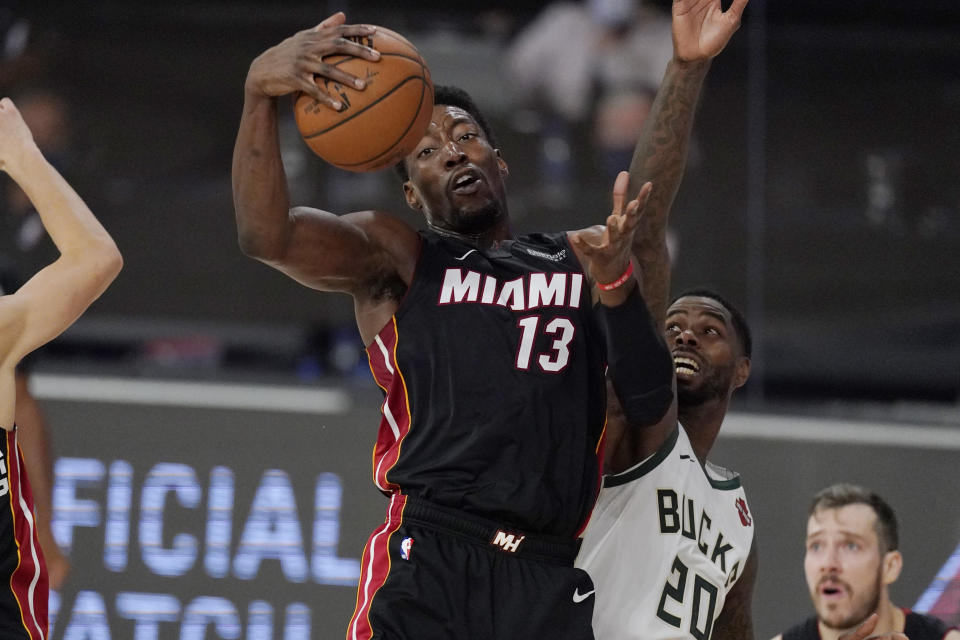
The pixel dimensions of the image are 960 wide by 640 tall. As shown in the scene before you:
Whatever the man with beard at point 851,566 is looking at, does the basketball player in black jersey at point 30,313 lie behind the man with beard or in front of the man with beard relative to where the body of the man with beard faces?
in front

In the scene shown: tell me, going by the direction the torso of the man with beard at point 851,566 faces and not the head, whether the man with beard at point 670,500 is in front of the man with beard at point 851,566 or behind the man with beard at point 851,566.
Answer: in front

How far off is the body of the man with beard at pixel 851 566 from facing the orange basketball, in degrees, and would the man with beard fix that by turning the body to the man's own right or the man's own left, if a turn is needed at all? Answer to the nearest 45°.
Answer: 0° — they already face it

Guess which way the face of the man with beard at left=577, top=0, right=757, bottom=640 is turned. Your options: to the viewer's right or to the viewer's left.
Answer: to the viewer's left

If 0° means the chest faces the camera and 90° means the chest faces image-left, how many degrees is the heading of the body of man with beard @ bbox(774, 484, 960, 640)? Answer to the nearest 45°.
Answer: approximately 45°
